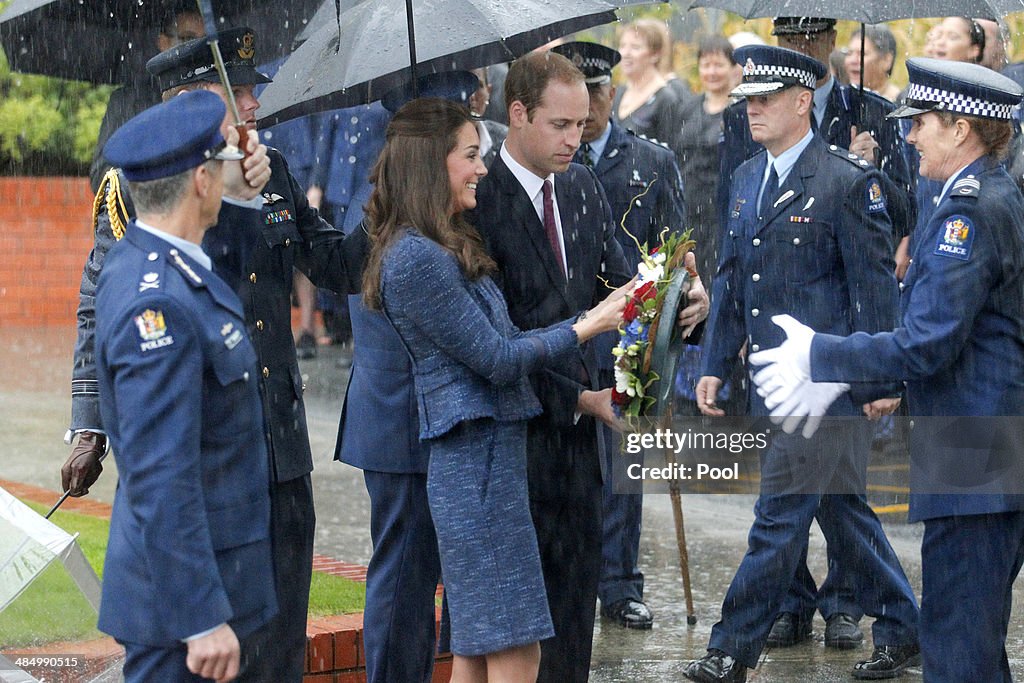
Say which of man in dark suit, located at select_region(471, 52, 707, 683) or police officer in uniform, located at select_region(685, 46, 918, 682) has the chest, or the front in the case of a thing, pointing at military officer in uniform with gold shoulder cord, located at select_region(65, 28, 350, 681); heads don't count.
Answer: police officer in uniform, located at select_region(685, 46, 918, 682)

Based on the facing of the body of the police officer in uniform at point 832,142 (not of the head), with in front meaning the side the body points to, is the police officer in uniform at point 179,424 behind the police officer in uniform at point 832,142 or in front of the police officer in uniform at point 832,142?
in front

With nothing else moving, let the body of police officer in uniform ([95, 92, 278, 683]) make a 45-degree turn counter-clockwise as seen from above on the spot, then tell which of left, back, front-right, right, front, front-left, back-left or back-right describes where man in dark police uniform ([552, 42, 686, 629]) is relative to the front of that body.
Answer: front

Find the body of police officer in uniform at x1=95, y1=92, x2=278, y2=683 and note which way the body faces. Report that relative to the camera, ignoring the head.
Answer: to the viewer's right

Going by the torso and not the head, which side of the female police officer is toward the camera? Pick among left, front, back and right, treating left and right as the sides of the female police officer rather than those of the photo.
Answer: left

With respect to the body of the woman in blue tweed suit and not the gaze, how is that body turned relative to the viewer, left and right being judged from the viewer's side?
facing to the right of the viewer

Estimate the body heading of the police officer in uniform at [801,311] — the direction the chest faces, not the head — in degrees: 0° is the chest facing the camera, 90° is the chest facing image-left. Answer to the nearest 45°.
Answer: approximately 45°

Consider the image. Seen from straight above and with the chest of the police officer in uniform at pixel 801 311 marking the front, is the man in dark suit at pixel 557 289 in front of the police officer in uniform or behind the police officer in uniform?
in front

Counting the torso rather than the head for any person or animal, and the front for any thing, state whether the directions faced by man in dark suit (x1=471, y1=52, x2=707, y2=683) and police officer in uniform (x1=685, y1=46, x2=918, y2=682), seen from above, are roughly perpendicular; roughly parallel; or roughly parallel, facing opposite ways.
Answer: roughly perpendicular

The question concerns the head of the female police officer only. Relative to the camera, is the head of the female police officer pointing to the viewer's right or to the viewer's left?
to the viewer's left

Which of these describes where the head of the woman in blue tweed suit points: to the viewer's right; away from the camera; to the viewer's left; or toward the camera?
to the viewer's right

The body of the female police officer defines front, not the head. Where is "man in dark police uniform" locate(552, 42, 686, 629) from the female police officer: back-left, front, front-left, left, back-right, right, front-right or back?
front-right

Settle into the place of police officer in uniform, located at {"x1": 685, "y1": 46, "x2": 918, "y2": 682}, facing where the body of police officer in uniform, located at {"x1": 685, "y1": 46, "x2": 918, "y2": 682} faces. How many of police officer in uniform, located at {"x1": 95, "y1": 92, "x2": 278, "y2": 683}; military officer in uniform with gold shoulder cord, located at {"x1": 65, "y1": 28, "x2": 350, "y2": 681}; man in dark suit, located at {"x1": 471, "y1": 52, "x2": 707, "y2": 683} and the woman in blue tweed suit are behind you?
0

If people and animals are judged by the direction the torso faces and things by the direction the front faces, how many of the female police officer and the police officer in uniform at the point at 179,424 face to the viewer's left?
1

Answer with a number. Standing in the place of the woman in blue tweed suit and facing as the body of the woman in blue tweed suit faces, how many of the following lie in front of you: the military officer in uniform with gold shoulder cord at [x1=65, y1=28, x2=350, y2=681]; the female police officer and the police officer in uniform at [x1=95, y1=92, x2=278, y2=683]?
1
